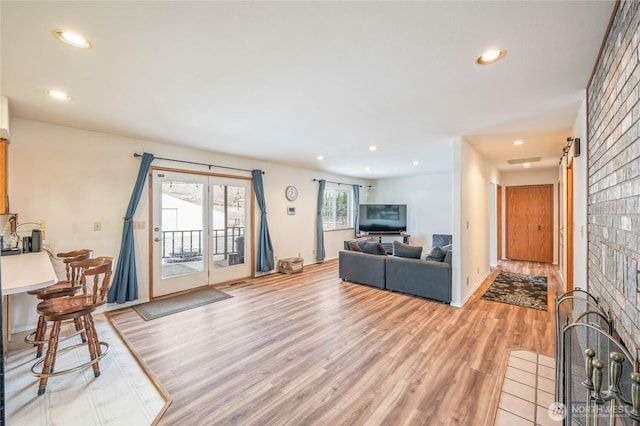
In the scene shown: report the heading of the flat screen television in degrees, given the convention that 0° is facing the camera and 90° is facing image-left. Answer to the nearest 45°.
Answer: approximately 0°

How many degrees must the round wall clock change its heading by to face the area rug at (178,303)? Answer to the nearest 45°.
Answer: approximately 90° to its right

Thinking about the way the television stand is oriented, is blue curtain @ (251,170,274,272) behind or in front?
in front

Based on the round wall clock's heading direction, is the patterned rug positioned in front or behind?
in front

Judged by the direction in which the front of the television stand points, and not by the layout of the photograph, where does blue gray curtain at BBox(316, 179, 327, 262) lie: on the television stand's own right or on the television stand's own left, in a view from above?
on the television stand's own right

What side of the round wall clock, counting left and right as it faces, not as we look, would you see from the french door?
right

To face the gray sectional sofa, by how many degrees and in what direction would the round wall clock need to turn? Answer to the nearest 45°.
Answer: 0° — it already faces it

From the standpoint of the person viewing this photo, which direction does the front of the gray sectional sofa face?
facing away from the viewer and to the right of the viewer

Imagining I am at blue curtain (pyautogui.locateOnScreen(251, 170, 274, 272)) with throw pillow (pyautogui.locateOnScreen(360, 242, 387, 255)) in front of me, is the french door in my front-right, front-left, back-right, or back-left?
back-right

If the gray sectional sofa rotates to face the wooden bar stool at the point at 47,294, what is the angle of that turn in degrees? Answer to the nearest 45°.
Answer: approximately 180°

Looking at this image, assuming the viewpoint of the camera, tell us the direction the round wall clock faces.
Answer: facing the viewer and to the right of the viewer

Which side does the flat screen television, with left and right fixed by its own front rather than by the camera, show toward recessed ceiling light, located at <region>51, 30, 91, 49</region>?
front
